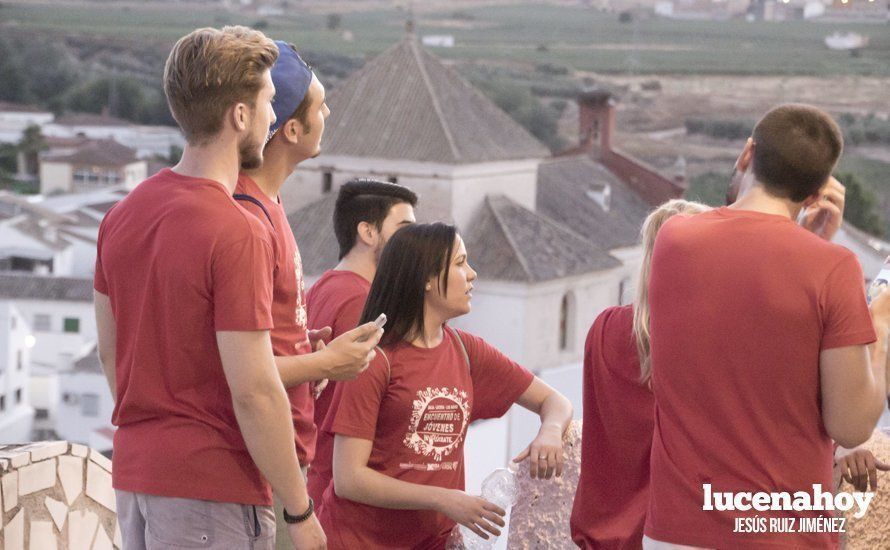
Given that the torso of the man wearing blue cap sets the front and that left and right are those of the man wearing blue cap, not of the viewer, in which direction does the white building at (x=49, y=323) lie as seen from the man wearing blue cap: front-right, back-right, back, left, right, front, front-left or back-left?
left

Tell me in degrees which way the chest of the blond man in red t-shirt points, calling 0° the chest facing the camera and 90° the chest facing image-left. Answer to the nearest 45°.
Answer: approximately 225°

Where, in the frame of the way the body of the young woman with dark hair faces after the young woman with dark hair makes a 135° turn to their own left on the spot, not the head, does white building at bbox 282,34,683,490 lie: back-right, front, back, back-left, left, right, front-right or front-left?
front

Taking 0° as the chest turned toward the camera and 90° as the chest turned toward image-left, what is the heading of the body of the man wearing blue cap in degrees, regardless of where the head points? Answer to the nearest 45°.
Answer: approximately 270°

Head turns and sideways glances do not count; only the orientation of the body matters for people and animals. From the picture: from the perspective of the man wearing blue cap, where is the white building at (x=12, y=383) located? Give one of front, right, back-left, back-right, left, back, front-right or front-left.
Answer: left

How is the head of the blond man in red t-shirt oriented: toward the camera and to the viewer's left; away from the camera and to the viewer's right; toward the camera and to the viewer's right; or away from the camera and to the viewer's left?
away from the camera and to the viewer's right

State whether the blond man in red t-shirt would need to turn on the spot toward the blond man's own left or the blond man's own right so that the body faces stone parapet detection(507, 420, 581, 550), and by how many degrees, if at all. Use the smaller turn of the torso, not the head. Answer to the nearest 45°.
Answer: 0° — they already face it

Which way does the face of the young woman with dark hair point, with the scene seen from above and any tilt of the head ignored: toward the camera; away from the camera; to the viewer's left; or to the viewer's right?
to the viewer's right

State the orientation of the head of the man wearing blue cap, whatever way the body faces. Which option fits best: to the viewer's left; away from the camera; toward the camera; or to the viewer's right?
to the viewer's right

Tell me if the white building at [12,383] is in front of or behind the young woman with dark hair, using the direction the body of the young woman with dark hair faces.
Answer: behind
